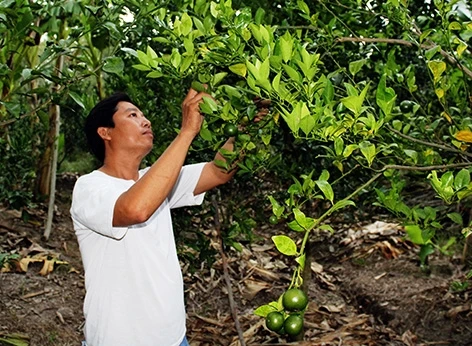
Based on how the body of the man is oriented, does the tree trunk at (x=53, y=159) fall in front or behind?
behind

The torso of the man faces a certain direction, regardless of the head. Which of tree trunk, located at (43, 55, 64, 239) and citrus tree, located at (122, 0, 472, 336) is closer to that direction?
the citrus tree

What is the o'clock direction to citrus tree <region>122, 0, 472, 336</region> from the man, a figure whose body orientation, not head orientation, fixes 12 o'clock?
The citrus tree is roughly at 12 o'clock from the man.

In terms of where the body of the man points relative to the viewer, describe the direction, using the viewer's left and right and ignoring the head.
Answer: facing the viewer and to the right of the viewer

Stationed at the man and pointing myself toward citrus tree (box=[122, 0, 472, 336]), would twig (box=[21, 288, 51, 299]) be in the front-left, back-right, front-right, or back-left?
back-left
